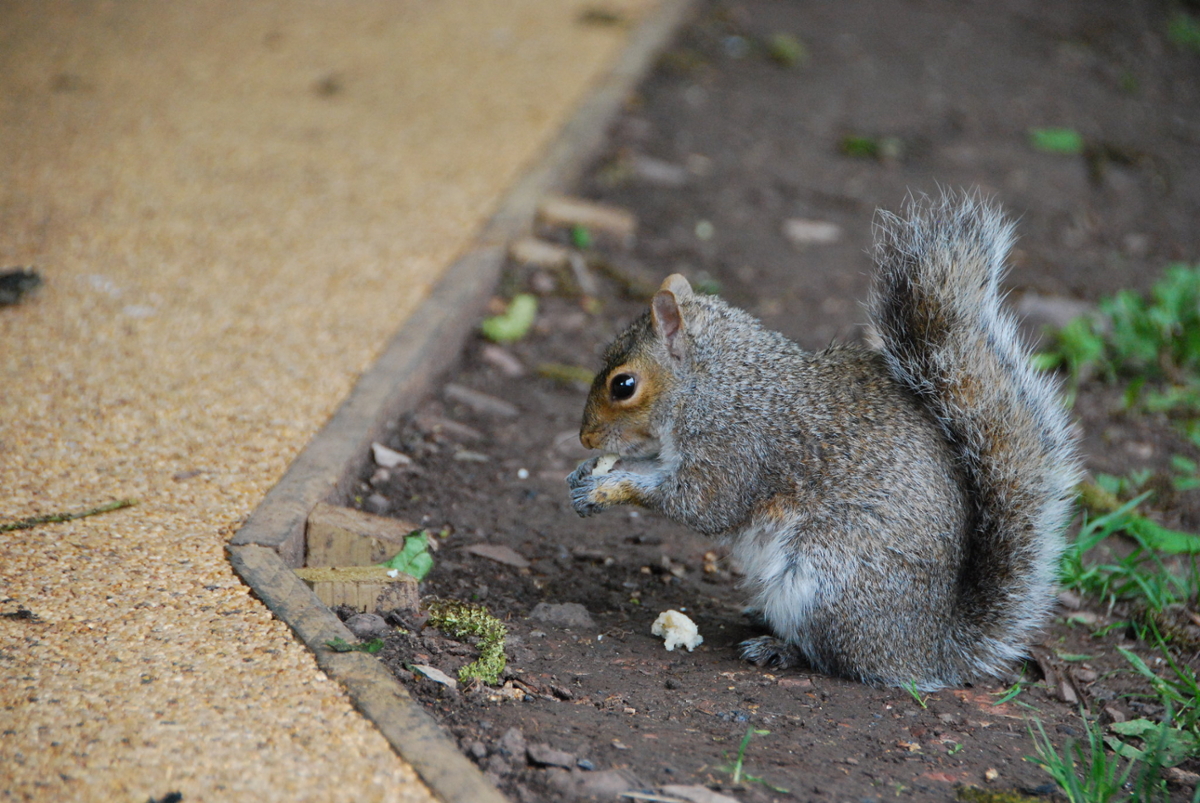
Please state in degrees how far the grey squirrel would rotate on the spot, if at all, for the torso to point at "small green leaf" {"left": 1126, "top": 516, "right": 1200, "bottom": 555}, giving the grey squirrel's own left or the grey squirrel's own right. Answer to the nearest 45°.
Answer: approximately 135° to the grey squirrel's own right

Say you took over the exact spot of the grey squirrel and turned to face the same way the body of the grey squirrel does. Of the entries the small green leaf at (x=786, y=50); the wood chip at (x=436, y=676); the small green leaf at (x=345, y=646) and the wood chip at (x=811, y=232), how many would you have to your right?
2

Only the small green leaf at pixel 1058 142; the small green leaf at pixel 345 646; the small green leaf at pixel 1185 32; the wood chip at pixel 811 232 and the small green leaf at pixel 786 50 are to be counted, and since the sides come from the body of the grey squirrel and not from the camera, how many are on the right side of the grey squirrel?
4

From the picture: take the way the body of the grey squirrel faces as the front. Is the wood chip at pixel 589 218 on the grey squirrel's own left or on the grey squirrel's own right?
on the grey squirrel's own right

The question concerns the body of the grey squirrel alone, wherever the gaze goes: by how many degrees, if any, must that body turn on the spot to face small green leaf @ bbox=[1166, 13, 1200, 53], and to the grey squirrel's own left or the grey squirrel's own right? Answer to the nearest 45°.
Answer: approximately 90° to the grey squirrel's own right

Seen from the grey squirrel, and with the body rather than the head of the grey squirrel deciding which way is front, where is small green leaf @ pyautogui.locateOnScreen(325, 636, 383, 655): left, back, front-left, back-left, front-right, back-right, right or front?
front-left

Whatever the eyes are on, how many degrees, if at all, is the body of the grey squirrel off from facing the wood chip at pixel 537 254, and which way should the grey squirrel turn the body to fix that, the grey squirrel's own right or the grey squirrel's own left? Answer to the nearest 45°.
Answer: approximately 45° to the grey squirrel's own right

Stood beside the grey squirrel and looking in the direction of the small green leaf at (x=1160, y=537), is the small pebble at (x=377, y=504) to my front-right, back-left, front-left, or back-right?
back-left

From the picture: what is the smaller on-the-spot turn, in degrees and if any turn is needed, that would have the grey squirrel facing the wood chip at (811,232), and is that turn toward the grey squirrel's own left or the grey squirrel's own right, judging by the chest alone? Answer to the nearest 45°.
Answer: approximately 90° to the grey squirrel's own right

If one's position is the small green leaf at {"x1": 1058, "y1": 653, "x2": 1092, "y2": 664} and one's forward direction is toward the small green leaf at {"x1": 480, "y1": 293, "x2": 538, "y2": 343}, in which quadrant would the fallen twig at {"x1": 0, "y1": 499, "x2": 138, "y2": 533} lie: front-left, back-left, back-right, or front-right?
front-left

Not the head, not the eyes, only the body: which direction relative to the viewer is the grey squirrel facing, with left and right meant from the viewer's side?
facing to the left of the viewer

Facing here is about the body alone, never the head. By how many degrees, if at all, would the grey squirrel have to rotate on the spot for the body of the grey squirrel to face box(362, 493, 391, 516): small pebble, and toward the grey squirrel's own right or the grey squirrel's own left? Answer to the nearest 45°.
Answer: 0° — it already faces it

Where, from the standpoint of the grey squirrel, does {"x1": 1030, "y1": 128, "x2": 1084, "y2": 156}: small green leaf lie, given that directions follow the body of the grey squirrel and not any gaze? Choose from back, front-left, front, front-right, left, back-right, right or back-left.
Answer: right
